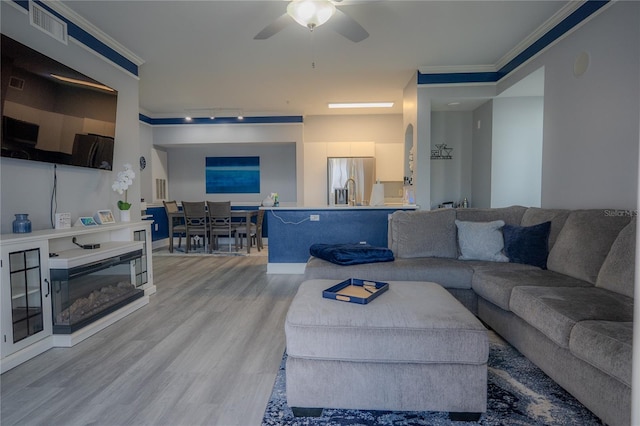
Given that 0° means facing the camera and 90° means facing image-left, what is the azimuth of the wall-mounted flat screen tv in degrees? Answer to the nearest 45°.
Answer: approximately 315°

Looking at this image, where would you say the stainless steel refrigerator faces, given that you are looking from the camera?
facing the viewer

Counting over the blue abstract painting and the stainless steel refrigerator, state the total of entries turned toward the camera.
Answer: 2

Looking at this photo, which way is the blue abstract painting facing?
toward the camera

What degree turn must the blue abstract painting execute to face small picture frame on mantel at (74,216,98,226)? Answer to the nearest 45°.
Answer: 0° — it already faces it

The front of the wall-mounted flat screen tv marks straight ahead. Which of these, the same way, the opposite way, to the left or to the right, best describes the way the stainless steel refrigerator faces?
to the right

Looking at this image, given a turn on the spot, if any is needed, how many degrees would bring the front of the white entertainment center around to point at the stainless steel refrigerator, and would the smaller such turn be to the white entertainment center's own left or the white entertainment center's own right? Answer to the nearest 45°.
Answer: approximately 90° to the white entertainment center's own left

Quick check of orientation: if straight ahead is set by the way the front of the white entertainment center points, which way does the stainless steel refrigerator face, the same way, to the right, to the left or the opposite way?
to the right

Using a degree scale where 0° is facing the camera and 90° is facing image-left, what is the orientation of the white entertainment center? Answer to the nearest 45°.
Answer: approximately 315°

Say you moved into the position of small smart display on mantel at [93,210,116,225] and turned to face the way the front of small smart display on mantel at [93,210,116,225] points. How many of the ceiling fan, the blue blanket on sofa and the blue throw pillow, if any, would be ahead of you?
3

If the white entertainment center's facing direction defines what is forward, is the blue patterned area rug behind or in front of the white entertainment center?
in front

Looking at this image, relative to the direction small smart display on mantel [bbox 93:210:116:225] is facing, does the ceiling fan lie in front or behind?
in front

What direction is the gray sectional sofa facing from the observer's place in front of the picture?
facing the viewer and to the left of the viewer

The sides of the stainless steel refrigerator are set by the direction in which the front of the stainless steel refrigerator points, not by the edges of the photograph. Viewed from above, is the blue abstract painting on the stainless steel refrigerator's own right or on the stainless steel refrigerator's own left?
on the stainless steel refrigerator's own right

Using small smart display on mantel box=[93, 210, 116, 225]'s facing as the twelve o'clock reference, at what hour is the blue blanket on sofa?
The blue blanket on sofa is roughly at 12 o'clock from the small smart display on mantel.
